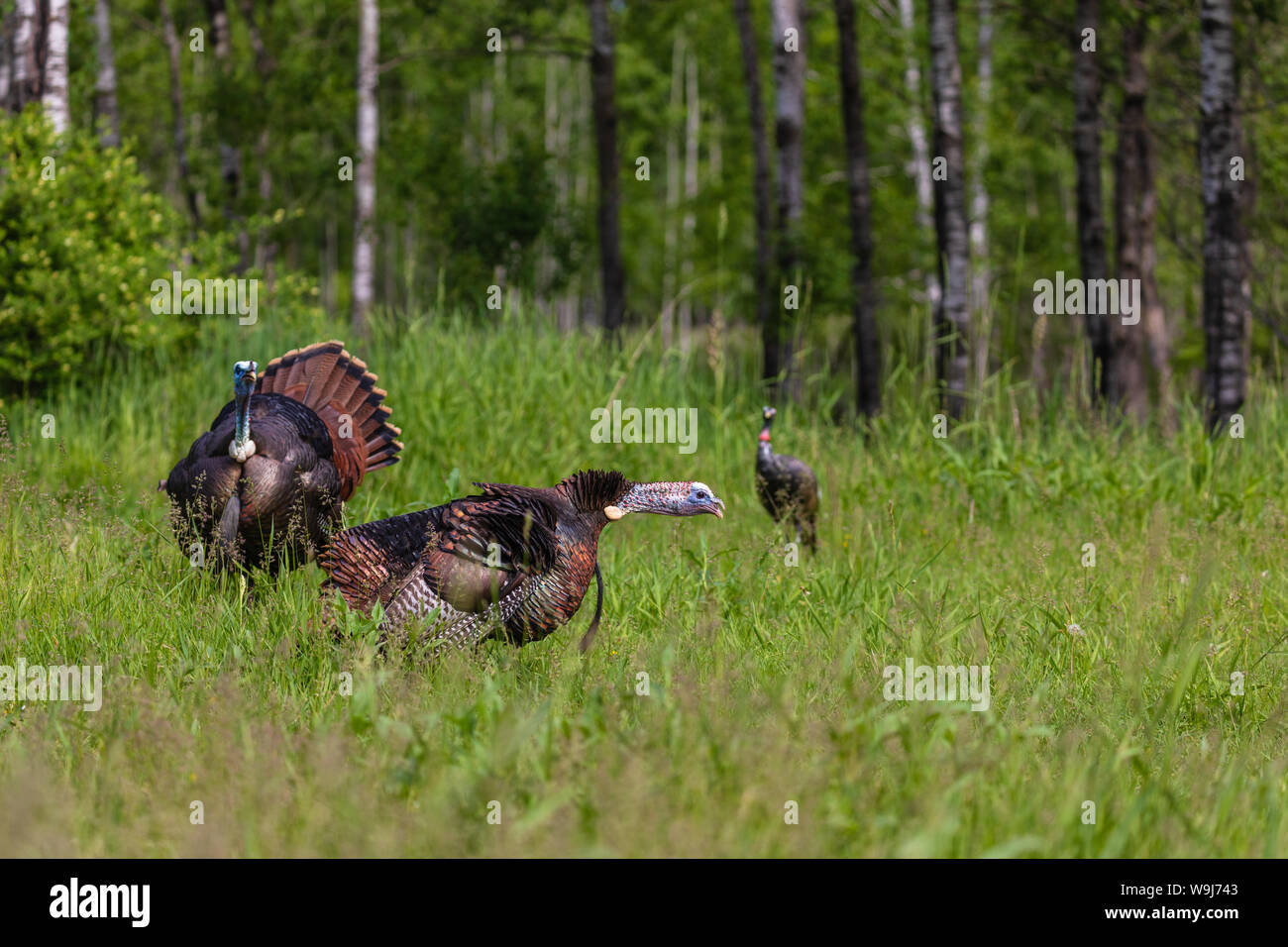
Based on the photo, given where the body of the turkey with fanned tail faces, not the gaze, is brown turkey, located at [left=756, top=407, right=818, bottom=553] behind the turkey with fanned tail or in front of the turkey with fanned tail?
behind

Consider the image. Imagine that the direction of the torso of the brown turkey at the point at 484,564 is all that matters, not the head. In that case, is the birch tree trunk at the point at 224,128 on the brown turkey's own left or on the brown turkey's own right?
on the brown turkey's own left

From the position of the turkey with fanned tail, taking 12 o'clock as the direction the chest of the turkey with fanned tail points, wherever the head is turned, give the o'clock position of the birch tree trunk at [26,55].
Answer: The birch tree trunk is roughly at 4 o'clock from the turkey with fanned tail.

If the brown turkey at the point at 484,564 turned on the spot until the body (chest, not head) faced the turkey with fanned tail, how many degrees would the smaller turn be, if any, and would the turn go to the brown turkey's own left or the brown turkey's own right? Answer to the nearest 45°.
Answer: approximately 135° to the brown turkey's own left

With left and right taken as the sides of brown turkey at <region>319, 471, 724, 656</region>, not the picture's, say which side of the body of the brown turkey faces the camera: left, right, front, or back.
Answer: right

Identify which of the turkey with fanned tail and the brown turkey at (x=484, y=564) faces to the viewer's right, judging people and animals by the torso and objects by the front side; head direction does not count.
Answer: the brown turkey

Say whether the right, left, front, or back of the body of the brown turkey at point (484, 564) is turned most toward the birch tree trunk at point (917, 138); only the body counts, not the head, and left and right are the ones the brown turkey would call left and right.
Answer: left

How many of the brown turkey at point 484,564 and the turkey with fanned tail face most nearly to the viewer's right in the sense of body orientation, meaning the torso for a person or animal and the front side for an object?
1

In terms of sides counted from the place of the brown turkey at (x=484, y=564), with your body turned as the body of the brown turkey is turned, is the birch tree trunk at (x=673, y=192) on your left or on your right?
on your left

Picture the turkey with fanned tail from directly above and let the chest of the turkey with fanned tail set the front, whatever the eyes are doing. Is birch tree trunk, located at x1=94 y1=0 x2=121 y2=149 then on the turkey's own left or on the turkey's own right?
on the turkey's own right

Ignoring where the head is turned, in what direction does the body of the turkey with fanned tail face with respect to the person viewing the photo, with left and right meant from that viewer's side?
facing the viewer and to the left of the viewer
